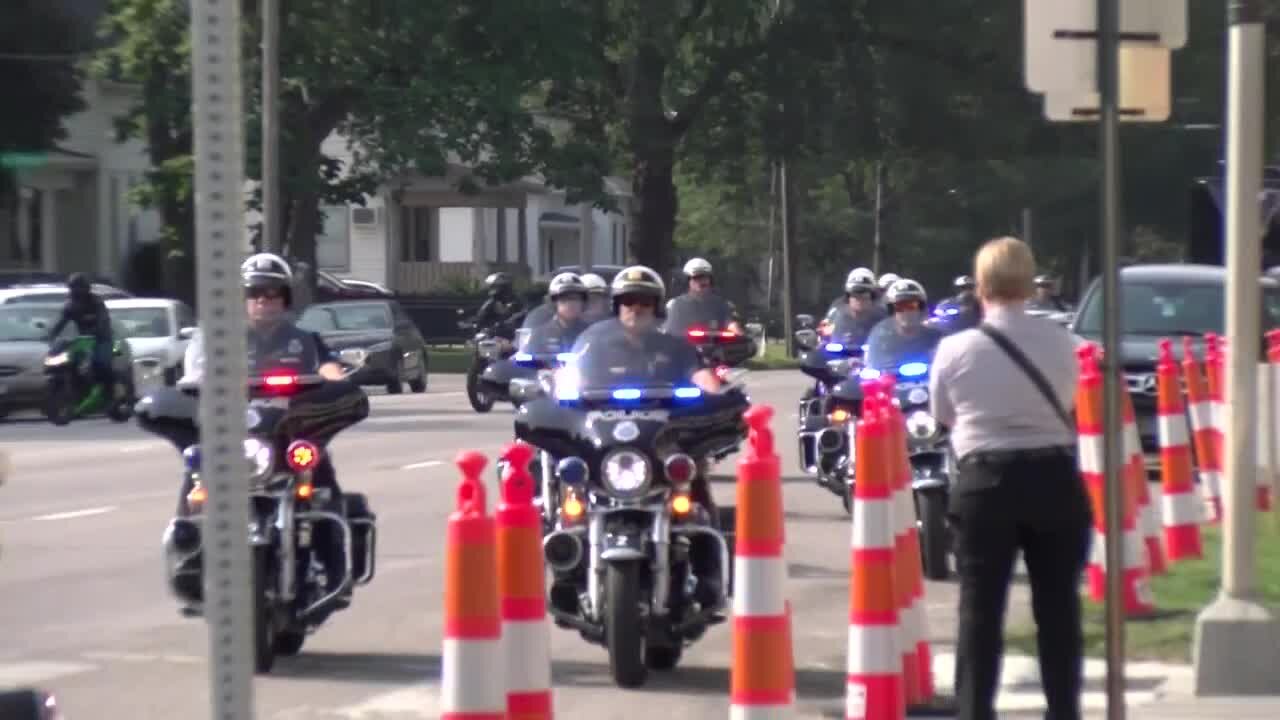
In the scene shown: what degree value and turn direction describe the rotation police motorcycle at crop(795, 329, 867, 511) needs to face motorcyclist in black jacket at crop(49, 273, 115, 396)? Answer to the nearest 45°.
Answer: approximately 135° to its right

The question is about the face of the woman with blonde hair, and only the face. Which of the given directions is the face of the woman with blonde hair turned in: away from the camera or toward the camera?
away from the camera

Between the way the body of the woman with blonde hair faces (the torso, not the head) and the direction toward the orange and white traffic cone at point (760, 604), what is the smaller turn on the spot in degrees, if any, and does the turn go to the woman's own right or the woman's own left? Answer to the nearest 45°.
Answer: approximately 135° to the woman's own left

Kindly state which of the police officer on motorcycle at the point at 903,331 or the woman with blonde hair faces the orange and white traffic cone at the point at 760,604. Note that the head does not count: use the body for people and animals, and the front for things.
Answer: the police officer on motorcycle

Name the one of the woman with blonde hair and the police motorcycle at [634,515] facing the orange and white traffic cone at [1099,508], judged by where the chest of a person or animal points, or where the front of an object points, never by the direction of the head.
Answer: the woman with blonde hair

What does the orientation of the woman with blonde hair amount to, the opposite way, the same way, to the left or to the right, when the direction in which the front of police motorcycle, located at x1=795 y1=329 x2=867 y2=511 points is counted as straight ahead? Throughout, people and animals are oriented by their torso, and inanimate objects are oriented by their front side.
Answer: the opposite way

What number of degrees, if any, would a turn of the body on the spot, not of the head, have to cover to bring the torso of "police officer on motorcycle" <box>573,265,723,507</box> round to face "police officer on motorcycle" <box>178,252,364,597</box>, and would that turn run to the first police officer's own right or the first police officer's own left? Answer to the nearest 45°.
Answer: approximately 90° to the first police officer's own right

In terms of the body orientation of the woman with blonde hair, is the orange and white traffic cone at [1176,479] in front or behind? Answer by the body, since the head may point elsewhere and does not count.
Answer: in front
